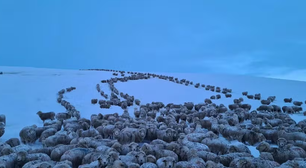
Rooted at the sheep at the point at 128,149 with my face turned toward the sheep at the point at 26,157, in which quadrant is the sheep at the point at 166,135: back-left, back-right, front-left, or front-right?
back-right

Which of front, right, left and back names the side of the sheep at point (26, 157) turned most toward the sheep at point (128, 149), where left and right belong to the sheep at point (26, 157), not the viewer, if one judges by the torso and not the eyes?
back

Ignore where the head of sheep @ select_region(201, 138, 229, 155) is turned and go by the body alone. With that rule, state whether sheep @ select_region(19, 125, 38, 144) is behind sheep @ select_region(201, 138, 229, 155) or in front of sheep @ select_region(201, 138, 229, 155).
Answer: in front

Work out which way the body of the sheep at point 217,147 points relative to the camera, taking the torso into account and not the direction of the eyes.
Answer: to the viewer's left

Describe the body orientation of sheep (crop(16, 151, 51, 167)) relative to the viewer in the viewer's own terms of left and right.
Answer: facing to the left of the viewer
